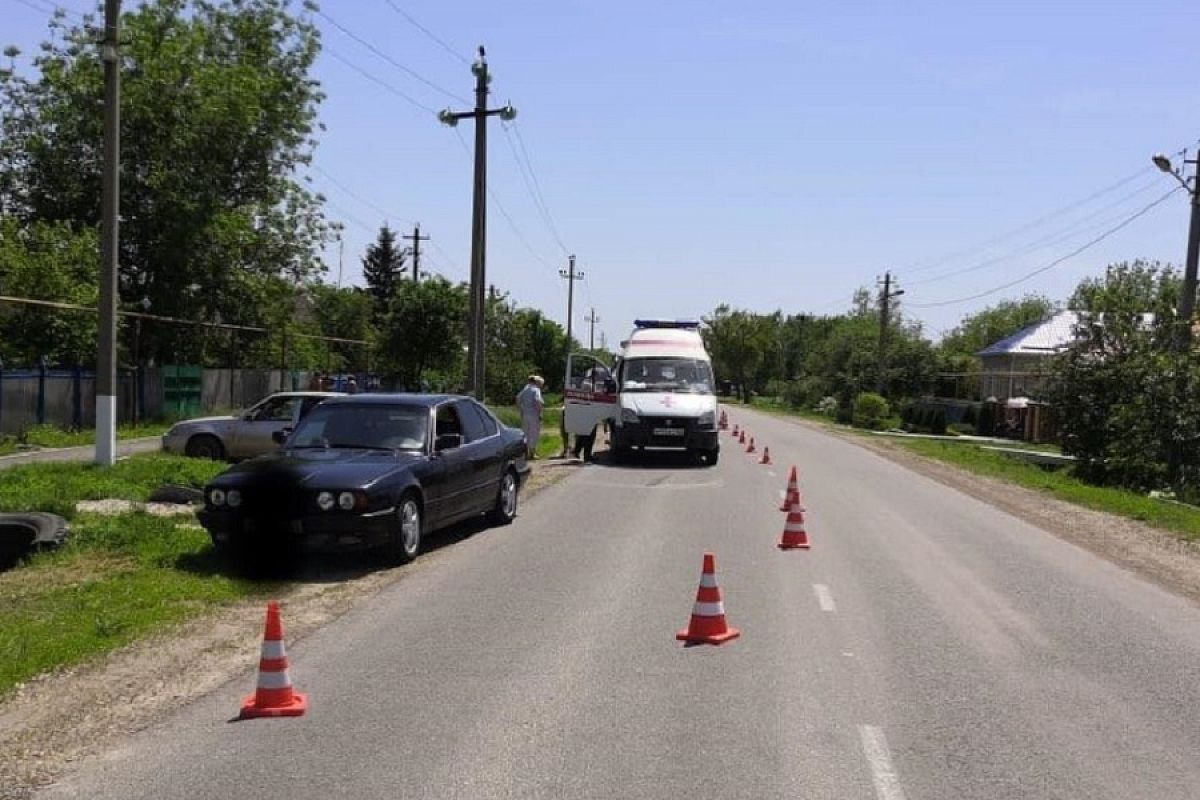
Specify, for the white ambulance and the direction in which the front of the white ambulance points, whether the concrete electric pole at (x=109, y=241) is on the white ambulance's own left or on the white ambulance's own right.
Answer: on the white ambulance's own right

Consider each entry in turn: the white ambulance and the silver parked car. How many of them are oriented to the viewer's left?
1

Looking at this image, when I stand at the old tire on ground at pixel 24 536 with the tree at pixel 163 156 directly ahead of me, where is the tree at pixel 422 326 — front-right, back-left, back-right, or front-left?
front-right

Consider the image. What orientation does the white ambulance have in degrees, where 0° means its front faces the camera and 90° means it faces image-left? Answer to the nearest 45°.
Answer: approximately 0°

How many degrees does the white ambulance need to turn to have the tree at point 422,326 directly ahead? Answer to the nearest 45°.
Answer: approximately 135° to its right

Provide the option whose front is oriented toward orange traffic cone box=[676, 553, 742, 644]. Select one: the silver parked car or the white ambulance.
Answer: the white ambulance

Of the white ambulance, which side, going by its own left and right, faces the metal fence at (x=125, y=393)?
right

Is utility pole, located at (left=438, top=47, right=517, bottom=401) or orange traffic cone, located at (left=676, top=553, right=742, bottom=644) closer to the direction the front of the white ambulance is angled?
the orange traffic cone

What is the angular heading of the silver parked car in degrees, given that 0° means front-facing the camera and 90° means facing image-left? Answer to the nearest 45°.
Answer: approximately 90°

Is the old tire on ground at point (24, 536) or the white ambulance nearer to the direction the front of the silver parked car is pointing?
the old tire on ground

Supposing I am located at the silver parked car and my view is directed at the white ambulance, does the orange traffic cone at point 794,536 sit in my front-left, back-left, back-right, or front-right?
front-right

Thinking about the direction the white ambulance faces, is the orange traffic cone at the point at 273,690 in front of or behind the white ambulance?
in front
